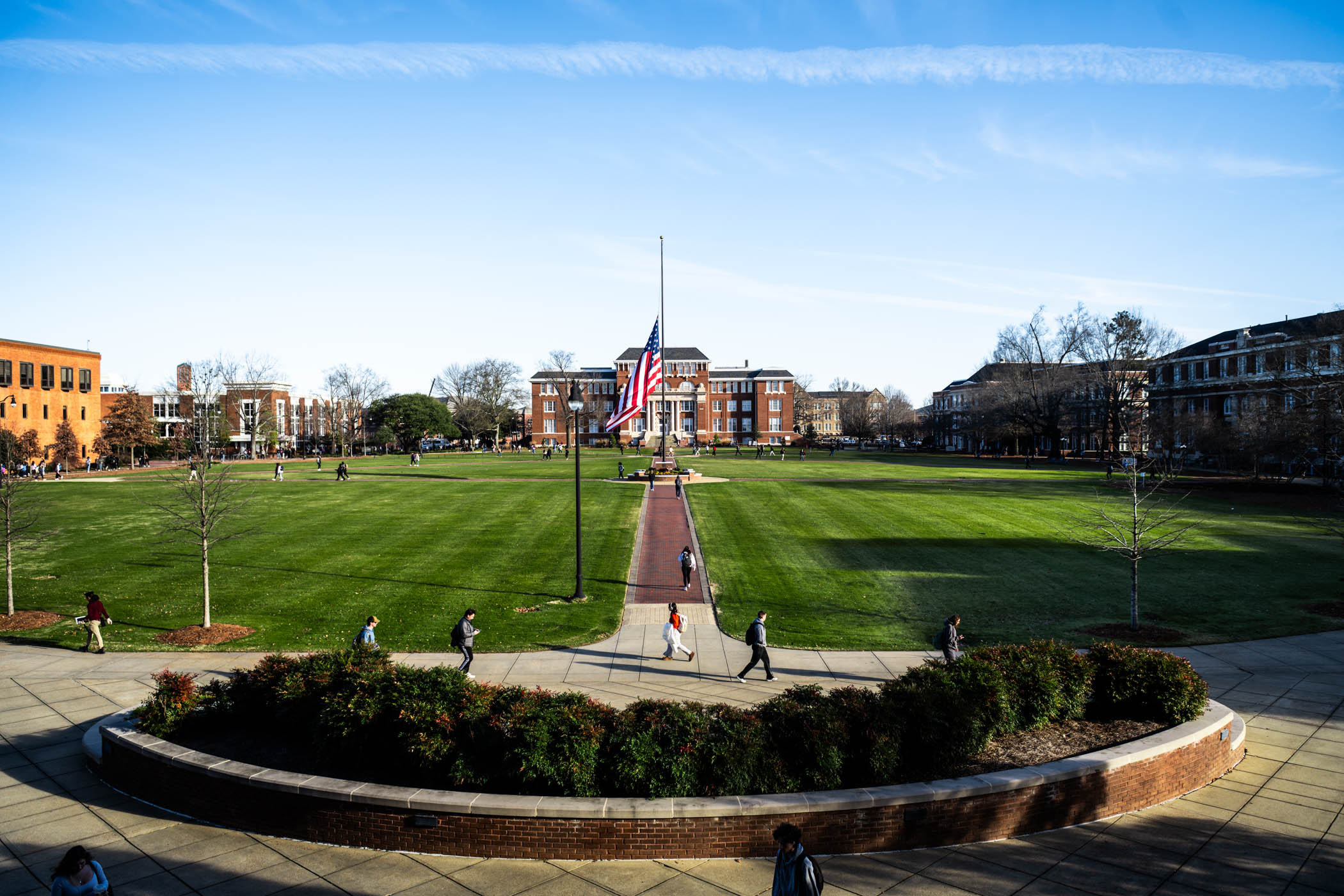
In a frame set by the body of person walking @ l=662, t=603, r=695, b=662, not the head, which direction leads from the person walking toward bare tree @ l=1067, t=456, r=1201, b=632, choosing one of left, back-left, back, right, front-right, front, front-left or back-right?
back-right

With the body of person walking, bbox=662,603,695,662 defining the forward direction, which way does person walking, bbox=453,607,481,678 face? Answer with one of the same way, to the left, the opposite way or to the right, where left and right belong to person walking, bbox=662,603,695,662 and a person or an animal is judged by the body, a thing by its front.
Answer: the opposite way

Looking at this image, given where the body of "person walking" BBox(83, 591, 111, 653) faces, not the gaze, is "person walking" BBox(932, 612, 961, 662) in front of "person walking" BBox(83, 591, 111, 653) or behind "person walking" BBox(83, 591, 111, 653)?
behind

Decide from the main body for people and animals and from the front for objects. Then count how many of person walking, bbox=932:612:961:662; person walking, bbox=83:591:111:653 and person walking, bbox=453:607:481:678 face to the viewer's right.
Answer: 2

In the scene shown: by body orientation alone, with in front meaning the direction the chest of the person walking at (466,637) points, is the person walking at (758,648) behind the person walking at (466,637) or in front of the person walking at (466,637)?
in front

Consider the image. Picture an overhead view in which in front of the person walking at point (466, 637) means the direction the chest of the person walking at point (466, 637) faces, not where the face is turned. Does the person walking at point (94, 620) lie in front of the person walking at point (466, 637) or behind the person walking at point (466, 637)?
behind

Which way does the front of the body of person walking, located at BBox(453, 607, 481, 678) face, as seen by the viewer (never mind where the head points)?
to the viewer's right
